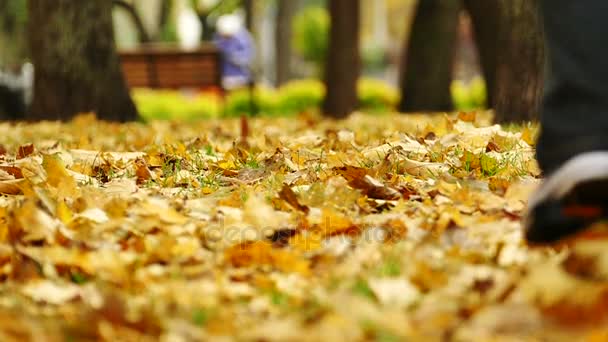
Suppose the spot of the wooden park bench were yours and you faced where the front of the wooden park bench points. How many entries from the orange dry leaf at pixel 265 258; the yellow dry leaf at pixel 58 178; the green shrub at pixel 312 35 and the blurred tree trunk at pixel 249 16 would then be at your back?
2

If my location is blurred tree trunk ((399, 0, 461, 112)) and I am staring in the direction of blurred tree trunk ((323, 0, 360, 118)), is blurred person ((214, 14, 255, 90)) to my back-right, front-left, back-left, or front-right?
front-right
